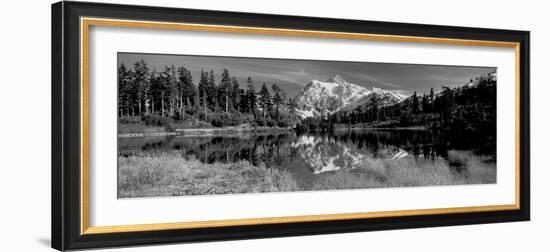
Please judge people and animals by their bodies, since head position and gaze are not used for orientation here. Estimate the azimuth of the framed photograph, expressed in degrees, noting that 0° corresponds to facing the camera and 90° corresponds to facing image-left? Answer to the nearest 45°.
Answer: approximately 315°
